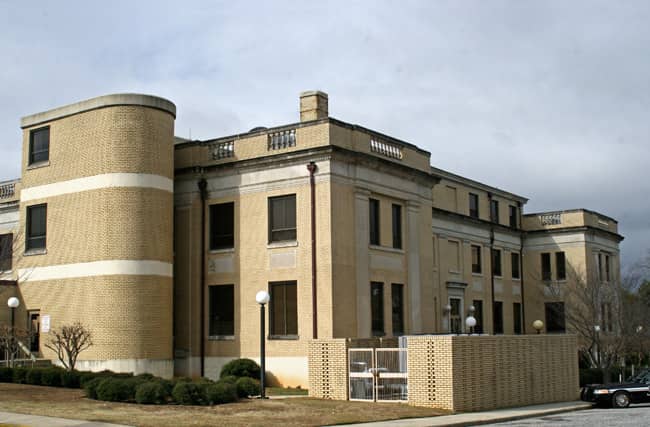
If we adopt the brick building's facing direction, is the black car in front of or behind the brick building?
in front

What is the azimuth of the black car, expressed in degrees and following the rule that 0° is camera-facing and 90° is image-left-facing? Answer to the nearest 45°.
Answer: approximately 45°

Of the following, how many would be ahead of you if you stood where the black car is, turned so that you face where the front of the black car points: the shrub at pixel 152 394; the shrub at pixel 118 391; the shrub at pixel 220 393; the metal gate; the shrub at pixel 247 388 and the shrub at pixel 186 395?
6

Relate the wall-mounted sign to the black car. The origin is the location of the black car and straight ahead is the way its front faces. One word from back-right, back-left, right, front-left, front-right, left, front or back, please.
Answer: front-right

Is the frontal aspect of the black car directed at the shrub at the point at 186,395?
yes

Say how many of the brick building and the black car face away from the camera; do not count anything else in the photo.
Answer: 0

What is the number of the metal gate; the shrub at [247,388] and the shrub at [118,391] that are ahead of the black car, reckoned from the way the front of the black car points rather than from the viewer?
3

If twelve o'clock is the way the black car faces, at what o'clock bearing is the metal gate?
The metal gate is roughly at 12 o'clock from the black car.

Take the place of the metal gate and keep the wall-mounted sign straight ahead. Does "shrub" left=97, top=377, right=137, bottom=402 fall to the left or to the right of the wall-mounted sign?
left

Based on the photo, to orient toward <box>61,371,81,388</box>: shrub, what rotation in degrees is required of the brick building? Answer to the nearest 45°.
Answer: approximately 90° to its right

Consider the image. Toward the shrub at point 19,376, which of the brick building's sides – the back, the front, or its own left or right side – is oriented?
right

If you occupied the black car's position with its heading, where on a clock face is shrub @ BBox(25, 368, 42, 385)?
The shrub is roughly at 1 o'clock from the black car.
